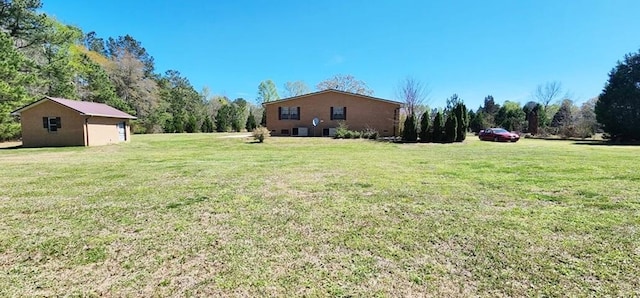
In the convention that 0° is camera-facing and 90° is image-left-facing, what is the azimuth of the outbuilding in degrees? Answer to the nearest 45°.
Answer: approximately 315°

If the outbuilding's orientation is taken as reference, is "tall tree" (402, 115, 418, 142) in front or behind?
in front

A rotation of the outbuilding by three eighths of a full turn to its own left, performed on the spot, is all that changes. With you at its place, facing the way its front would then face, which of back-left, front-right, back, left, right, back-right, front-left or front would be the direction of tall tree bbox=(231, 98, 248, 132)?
front-right

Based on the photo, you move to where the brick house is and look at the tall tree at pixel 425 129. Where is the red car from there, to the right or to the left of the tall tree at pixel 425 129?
left

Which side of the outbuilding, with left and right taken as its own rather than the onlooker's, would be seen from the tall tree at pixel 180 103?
left

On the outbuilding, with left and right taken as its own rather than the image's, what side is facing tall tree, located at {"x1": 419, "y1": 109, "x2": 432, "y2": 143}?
front

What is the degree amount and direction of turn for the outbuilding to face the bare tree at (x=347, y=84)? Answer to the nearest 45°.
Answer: approximately 45° to its left

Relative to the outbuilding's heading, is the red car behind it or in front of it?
in front

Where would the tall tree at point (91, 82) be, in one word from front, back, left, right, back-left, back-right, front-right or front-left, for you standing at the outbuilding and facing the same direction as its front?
back-left

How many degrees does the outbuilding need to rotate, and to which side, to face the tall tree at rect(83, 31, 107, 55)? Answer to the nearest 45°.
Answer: approximately 135° to its left

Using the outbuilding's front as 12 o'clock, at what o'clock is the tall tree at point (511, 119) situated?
The tall tree is roughly at 11 o'clock from the outbuilding.

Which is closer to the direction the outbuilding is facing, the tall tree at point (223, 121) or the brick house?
the brick house

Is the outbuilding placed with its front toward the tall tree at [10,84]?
no
